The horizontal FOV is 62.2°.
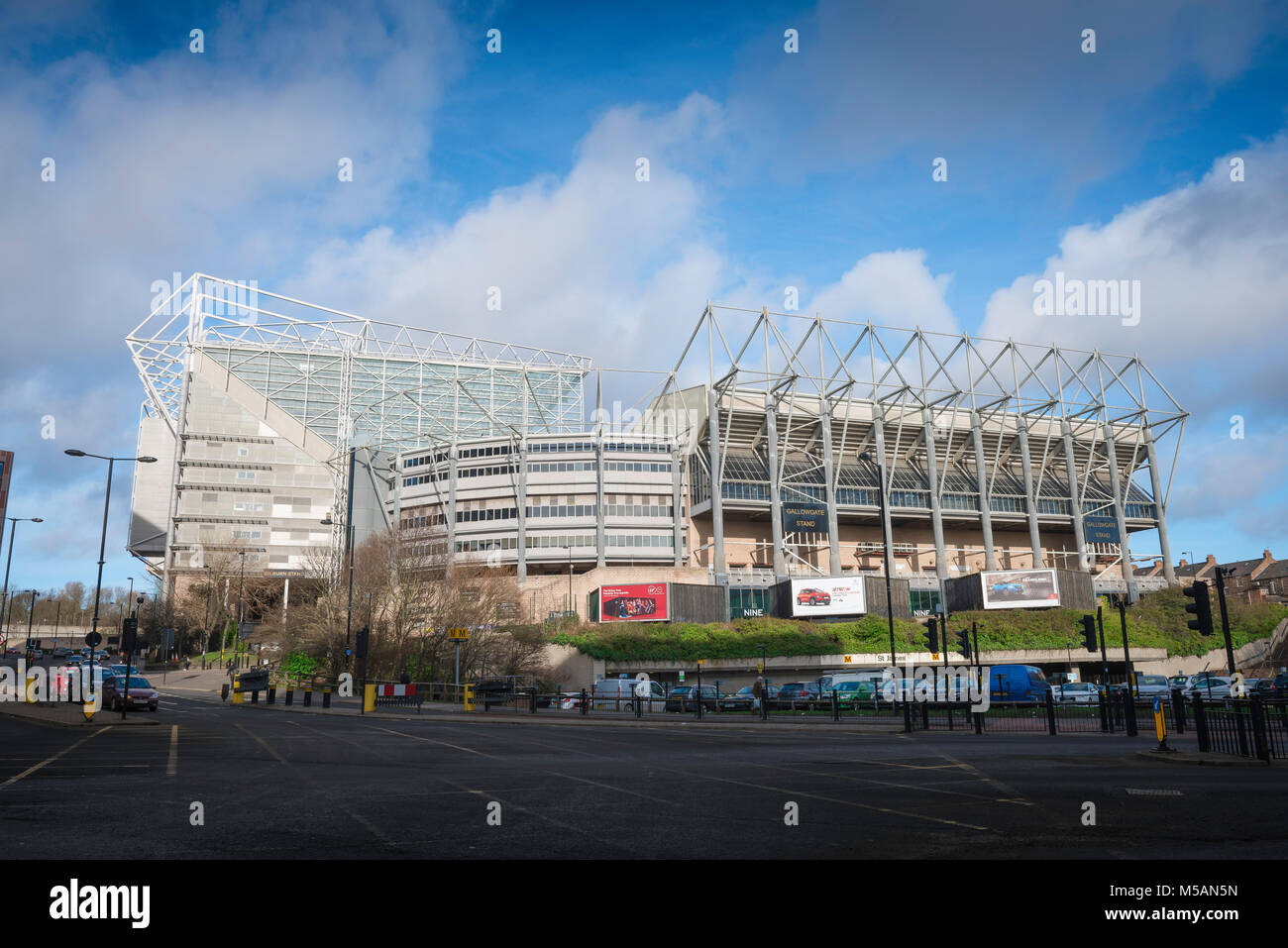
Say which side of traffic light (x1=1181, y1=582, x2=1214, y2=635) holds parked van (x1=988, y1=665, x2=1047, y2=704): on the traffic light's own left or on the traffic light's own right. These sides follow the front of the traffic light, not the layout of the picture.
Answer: on the traffic light's own right

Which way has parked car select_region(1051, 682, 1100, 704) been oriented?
toward the camera

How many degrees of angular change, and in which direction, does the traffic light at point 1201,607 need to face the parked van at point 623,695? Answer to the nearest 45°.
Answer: approximately 45° to its right

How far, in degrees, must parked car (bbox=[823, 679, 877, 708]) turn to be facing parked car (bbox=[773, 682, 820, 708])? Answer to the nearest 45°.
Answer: approximately 45° to its right

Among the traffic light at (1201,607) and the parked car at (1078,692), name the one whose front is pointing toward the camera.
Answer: the parked car

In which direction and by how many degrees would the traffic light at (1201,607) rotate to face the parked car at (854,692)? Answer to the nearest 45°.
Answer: approximately 45° to its right

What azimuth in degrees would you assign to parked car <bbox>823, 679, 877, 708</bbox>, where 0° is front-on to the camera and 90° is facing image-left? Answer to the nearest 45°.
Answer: approximately 45°

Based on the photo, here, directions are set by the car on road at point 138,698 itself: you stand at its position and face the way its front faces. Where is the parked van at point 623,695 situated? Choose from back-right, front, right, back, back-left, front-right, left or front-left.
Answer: front-left

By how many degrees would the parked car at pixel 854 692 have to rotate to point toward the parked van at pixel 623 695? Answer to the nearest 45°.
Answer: approximately 45° to its right

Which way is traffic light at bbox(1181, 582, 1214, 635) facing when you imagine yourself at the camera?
facing to the left of the viewer

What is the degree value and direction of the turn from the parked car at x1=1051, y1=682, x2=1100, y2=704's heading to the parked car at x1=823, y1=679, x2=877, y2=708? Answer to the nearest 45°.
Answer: approximately 45° to its right

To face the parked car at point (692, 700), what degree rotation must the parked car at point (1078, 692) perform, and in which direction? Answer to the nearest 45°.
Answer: approximately 45° to its right
